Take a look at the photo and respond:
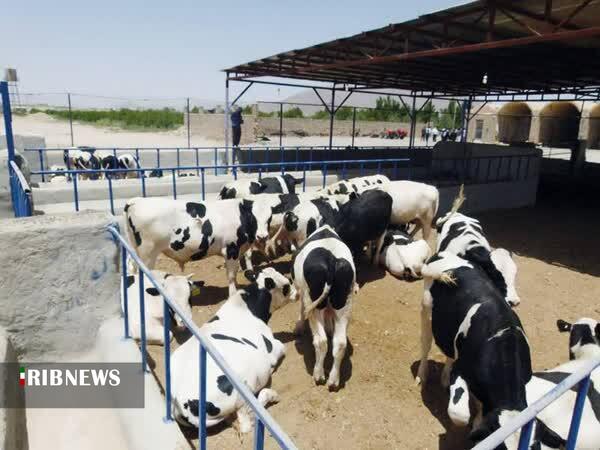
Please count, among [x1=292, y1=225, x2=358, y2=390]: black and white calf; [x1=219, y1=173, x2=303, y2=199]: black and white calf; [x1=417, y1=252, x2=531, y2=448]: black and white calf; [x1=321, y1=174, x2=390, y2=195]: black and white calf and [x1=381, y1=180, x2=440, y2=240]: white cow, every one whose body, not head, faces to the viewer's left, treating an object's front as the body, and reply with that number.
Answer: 2

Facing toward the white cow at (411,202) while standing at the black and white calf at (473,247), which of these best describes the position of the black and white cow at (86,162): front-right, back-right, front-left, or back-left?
front-left

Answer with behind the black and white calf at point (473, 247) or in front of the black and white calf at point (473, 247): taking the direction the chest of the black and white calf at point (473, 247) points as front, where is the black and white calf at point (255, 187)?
behind

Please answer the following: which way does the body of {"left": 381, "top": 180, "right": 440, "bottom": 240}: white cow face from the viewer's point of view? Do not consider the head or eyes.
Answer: to the viewer's left

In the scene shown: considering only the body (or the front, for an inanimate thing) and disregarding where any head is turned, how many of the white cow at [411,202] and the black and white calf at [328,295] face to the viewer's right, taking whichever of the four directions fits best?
0

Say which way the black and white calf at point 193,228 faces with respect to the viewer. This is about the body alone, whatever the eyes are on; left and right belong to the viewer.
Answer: facing to the right of the viewer

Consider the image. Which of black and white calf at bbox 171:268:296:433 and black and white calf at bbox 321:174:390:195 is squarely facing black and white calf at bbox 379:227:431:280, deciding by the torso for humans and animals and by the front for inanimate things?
black and white calf at bbox 171:268:296:433

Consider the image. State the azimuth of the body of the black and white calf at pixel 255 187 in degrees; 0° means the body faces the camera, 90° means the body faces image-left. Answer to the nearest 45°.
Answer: approximately 270°

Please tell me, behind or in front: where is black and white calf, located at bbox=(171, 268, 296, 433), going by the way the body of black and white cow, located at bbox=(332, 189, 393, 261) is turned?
in front

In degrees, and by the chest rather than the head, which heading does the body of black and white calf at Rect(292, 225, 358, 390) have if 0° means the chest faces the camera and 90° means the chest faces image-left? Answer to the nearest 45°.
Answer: approximately 180°

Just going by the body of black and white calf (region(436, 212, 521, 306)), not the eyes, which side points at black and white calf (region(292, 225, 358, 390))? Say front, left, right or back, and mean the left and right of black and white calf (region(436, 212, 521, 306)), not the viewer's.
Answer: right

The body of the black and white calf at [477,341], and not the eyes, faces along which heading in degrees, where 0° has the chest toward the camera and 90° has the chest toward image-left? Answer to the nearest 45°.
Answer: approximately 315°

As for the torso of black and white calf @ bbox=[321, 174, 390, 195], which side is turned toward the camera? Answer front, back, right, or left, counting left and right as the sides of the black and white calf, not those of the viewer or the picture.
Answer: left

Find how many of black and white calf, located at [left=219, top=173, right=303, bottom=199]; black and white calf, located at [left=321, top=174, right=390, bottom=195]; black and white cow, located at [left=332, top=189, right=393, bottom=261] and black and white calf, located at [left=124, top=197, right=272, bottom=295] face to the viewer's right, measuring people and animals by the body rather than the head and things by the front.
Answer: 2
